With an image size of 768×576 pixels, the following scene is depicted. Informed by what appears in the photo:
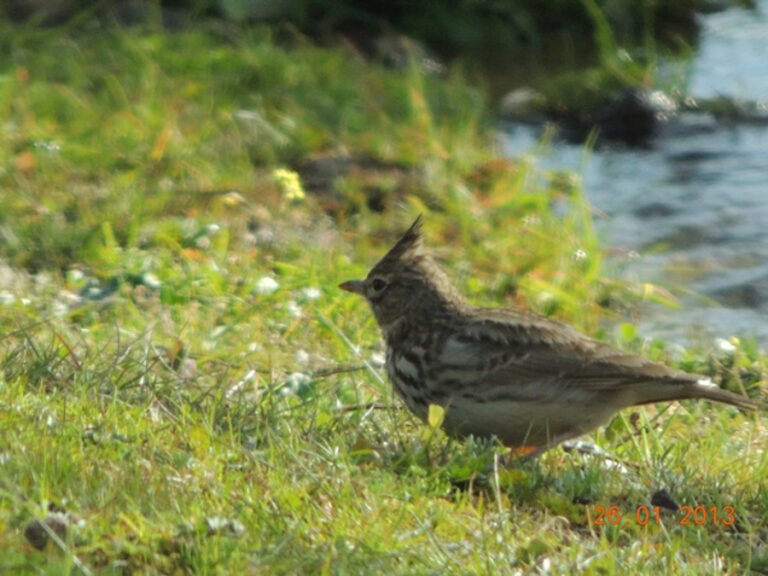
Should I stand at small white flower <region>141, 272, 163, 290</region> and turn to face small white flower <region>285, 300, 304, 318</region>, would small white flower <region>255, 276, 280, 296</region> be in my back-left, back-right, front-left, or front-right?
front-left

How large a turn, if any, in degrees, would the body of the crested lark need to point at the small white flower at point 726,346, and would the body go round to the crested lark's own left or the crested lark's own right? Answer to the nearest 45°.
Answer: approximately 135° to the crested lark's own right

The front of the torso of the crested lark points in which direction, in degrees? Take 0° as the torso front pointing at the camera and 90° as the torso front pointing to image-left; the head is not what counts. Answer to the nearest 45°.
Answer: approximately 90°

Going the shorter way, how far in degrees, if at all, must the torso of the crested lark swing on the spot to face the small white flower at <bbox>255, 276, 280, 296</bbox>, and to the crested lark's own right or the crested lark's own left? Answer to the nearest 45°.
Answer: approximately 45° to the crested lark's own right

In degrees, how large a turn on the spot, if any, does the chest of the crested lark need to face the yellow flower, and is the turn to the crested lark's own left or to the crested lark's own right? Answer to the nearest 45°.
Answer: approximately 45° to the crested lark's own right

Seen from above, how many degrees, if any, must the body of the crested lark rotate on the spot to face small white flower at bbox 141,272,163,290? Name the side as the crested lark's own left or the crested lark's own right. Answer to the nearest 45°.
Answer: approximately 45° to the crested lark's own right

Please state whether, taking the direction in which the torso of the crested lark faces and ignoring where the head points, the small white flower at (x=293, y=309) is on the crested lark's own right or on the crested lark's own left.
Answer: on the crested lark's own right

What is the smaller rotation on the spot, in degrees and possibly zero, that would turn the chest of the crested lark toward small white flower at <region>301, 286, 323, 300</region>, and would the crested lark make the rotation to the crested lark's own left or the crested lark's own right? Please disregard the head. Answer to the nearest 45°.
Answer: approximately 45° to the crested lark's own right
